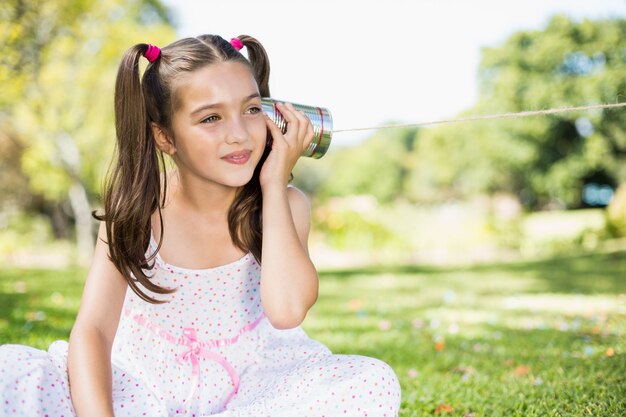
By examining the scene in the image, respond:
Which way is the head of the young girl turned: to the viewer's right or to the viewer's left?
to the viewer's right

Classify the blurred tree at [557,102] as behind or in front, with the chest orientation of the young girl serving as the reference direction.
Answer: behind

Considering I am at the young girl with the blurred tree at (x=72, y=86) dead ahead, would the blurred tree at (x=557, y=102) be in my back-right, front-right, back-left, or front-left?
front-right

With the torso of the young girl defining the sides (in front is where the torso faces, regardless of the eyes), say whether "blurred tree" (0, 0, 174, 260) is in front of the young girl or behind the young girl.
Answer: behind

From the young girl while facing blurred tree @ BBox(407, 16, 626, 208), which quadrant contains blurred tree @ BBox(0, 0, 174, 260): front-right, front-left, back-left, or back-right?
front-left

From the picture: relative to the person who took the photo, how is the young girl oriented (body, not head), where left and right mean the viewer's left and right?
facing the viewer
